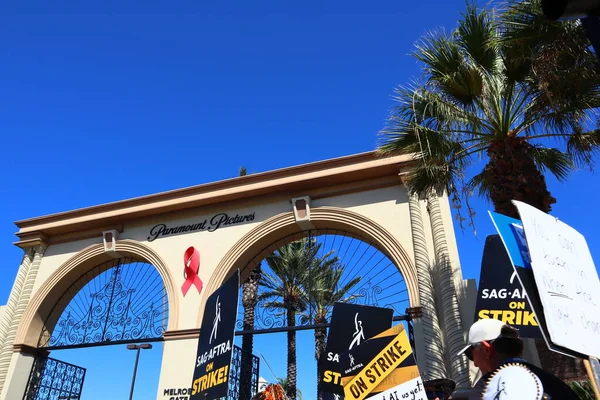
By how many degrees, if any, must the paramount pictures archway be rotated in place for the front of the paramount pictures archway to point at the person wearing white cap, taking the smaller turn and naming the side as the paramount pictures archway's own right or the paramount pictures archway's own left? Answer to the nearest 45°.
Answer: approximately 45° to the paramount pictures archway's own left

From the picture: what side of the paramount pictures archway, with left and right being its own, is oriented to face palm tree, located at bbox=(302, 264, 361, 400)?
back

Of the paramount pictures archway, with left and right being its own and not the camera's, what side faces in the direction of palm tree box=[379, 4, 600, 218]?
left

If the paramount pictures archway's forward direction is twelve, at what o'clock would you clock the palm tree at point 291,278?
The palm tree is roughly at 5 o'clock from the paramount pictures archway.

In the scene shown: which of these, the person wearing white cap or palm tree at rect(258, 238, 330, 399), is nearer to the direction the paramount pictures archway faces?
the person wearing white cap

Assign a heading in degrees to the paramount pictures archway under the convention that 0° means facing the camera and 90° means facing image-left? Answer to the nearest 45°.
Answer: approximately 45°
